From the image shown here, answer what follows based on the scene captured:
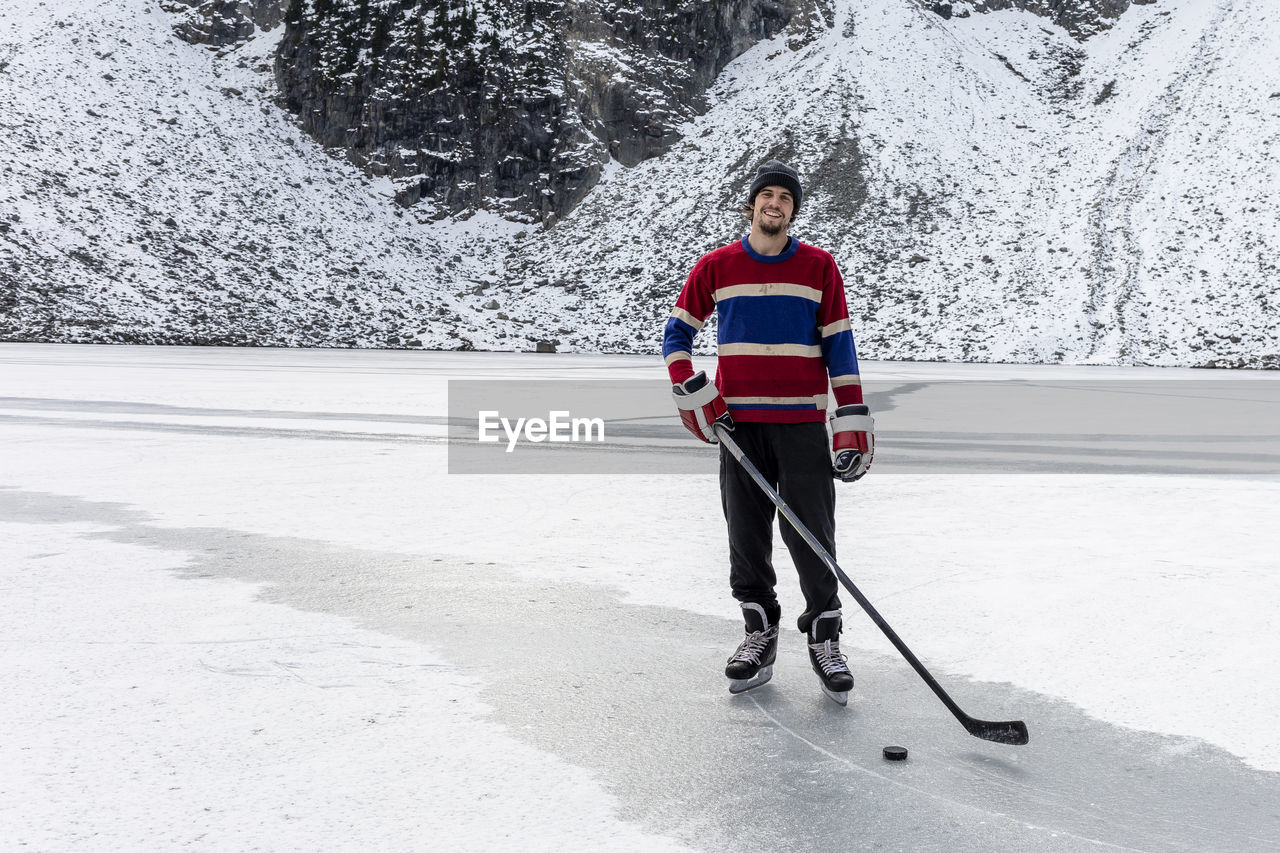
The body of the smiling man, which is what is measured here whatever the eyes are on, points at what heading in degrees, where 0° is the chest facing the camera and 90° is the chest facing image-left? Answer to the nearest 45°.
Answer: approximately 0°
